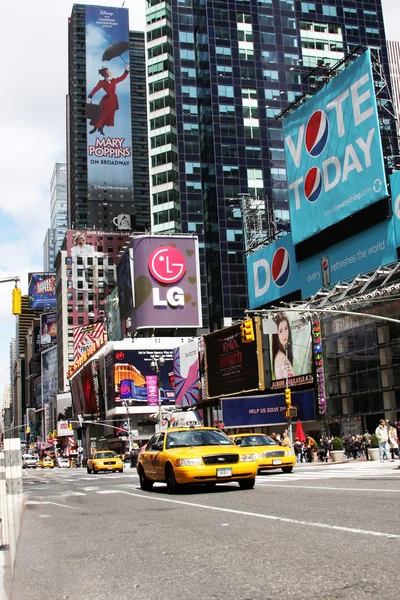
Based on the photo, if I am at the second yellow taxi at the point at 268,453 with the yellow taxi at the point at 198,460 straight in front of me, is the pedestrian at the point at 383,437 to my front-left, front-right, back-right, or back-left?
back-left

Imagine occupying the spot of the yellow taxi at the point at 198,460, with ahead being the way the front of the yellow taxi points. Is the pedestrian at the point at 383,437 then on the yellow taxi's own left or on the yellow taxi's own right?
on the yellow taxi's own left

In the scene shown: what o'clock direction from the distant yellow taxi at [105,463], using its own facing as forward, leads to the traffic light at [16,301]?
The traffic light is roughly at 12 o'clock from the distant yellow taxi.

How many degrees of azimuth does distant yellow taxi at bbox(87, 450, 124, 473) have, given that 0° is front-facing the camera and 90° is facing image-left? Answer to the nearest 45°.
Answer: approximately 0°
